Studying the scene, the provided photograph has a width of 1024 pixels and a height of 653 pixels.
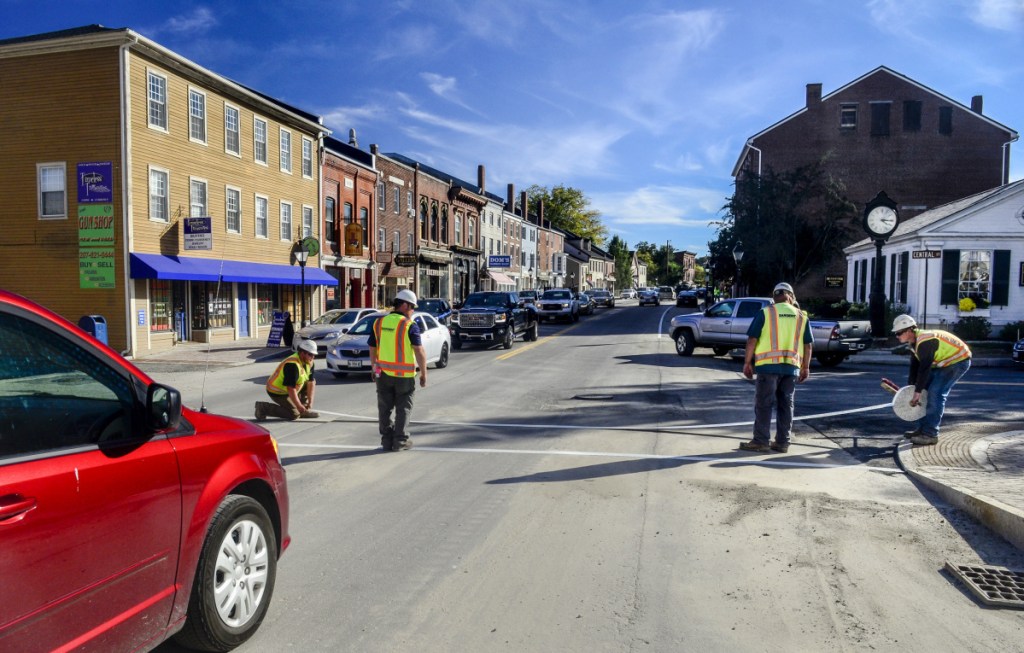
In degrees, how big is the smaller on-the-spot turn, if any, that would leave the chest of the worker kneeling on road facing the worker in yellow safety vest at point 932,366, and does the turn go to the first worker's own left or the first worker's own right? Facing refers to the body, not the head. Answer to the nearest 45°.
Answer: approximately 45° to the first worker's own right

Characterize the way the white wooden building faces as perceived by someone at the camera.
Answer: facing the viewer

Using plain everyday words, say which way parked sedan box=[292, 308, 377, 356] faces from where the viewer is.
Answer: facing the viewer and to the left of the viewer

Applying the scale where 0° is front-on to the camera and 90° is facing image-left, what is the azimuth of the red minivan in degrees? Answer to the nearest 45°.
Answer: approximately 225°

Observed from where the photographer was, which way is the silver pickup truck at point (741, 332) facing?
facing away from the viewer and to the left of the viewer

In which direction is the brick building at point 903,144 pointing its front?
to the viewer's left

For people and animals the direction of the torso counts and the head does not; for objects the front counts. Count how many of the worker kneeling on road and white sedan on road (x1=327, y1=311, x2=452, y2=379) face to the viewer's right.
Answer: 1

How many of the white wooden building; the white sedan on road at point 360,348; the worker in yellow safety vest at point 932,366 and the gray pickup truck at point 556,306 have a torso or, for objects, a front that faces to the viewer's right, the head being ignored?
0

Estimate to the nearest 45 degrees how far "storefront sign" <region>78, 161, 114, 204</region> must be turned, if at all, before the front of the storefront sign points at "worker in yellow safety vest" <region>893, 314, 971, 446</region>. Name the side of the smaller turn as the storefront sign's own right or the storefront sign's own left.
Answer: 0° — it already faces them

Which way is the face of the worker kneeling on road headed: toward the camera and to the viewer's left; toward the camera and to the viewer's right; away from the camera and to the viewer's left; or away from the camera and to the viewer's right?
toward the camera and to the viewer's right

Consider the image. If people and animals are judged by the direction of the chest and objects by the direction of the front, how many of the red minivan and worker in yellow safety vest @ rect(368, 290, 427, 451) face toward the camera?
0

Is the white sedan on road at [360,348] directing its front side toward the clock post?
no

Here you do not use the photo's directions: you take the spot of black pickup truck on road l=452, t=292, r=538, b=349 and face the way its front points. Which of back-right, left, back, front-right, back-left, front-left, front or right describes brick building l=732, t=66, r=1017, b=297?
back
